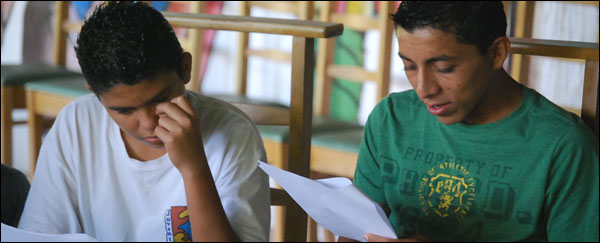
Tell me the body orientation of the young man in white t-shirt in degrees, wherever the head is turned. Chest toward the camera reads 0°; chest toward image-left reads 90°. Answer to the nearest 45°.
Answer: approximately 0°

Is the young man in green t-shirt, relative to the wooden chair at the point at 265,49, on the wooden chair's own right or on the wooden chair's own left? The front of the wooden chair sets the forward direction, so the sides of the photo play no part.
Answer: on the wooden chair's own left

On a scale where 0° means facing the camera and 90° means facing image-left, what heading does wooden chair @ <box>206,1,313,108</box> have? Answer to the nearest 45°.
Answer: approximately 45°

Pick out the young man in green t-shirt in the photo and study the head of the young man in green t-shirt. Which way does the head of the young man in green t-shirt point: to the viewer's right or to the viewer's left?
to the viewer's left
